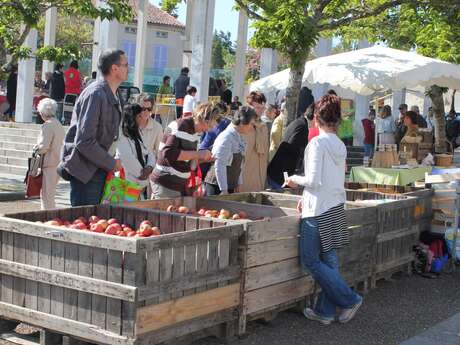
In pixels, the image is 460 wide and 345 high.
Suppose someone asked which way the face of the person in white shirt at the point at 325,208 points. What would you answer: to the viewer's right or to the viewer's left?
to the viewer's left

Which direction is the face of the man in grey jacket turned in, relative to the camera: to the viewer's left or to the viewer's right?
to the viewer's right

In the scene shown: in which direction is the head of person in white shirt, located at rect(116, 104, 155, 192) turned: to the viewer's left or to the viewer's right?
to the viewer's right

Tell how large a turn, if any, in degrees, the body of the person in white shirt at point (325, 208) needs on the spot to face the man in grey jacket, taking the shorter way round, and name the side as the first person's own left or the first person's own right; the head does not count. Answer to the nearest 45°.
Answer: approximately 45° to the first person's own left

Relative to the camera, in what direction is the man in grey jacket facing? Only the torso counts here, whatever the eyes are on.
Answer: to the viewer's right

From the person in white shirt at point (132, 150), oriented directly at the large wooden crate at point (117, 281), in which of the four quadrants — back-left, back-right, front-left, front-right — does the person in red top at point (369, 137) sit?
back-left

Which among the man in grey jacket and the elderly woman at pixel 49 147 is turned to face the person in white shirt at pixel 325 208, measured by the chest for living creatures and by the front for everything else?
the man in grey jacket

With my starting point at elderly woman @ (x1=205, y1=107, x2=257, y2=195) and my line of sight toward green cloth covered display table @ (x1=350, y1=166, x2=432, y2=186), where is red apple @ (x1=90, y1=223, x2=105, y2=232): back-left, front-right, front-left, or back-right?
back-right

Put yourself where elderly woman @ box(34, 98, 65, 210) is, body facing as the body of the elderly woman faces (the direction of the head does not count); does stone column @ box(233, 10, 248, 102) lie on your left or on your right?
on your right
